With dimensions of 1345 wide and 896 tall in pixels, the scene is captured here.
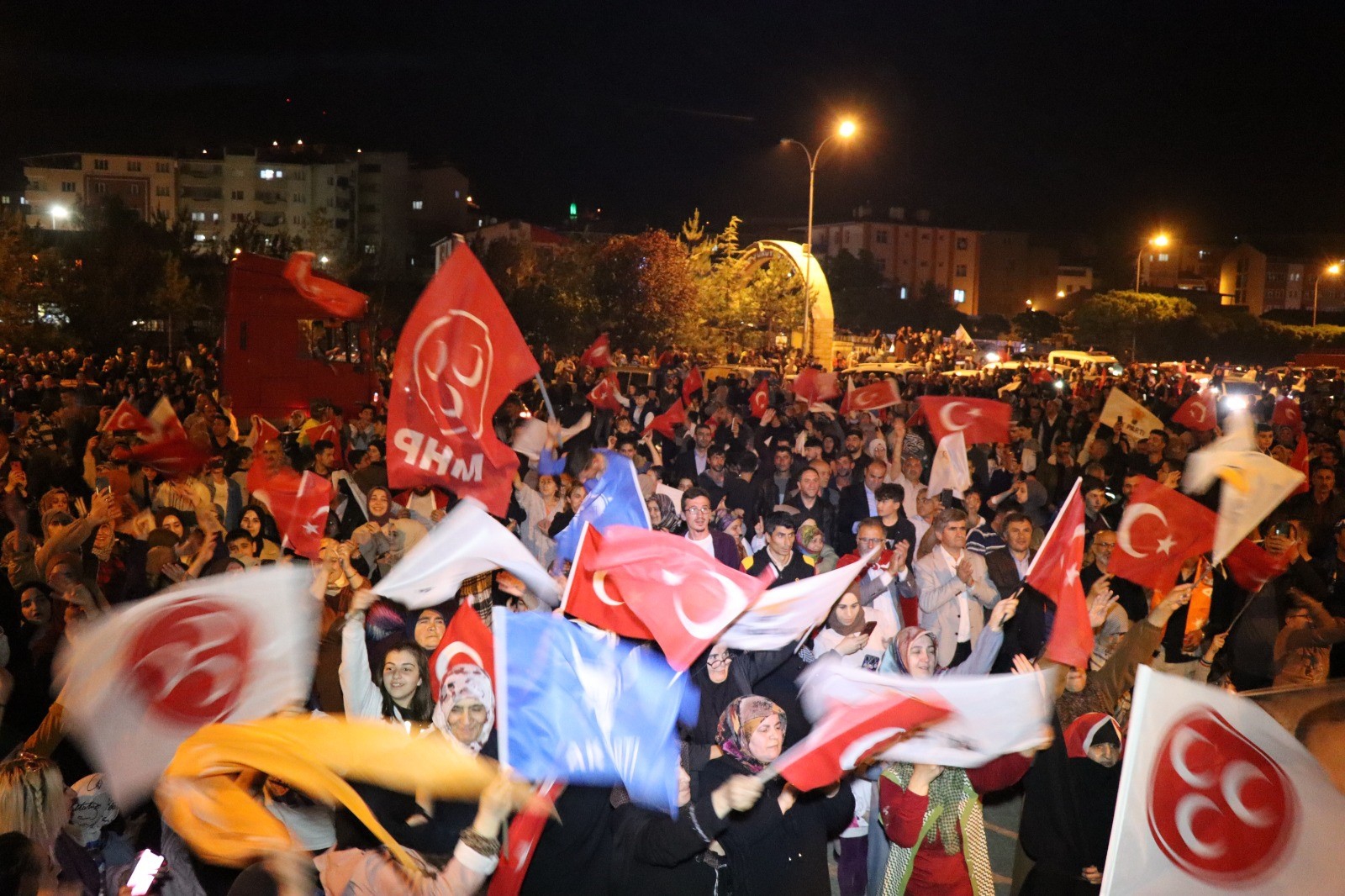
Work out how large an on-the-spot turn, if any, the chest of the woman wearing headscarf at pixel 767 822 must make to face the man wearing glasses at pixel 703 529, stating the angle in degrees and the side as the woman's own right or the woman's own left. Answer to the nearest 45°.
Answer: approximately 135° to the woman's own left

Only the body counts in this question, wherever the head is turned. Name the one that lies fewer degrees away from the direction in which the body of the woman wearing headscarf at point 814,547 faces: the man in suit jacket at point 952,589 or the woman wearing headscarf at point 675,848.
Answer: the woman wearing headscarf

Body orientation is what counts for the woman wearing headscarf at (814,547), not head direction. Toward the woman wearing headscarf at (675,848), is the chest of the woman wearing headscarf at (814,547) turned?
yes

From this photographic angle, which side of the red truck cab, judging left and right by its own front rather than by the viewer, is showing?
right

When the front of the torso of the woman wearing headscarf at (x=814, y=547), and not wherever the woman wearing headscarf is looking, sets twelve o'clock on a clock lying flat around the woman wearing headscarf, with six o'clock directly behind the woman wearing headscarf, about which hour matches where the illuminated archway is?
The illuminated archway is roughly at 6 o'clock from the woman wearing headscarf.

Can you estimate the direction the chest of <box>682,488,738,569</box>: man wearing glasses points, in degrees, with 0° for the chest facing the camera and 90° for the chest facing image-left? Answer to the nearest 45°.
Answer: approximately 0°

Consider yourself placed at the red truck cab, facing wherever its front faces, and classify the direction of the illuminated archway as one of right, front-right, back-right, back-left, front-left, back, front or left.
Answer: front-left

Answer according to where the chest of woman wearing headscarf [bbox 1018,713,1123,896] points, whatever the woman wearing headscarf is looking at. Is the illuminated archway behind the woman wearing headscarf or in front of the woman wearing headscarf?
behind

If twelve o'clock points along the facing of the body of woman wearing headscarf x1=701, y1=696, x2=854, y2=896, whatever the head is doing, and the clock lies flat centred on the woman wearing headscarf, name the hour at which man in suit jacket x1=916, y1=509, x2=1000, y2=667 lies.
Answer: The man in suit jacket is roughly at 8 o'clock from the woman wearing headscarf.

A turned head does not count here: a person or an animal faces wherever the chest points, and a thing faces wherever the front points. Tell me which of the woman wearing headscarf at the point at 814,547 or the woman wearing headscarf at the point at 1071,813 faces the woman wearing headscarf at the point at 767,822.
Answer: the woman wearing headscarf at the point at 814,547

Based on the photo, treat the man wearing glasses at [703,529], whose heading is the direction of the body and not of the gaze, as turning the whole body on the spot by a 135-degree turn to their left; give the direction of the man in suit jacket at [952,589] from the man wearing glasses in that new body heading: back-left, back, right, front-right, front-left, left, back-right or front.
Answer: front-right

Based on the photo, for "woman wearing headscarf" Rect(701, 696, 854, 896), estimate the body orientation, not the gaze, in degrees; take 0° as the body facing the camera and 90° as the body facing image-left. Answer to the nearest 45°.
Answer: approximately 315°
